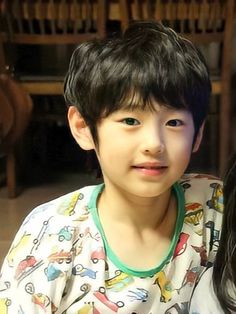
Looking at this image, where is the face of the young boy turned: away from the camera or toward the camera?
toward the camera

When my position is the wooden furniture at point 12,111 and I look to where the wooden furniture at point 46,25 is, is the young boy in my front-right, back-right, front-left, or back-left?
back-right

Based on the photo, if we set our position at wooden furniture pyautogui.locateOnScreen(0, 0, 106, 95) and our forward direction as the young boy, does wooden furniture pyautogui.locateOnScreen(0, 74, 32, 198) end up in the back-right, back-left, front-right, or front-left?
front-right

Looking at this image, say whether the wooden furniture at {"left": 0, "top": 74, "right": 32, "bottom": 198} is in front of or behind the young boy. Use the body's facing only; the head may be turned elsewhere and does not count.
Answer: behind

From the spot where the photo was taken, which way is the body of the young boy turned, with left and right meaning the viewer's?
facing the viewer and to the right of the viewer

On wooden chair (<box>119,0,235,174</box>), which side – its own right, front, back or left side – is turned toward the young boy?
back

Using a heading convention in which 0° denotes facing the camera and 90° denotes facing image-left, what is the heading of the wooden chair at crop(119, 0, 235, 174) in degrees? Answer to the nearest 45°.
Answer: approximately 180°

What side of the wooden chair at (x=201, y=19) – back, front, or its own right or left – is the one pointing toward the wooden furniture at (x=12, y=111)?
left

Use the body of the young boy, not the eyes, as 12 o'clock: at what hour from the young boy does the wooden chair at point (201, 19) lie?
The wooden chair is roughly at 8 o'clock from the young boy.

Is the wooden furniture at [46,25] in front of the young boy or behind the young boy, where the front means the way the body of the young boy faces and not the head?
behind

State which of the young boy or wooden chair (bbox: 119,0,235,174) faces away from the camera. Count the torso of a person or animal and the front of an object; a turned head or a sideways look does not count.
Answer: the wooden chair
